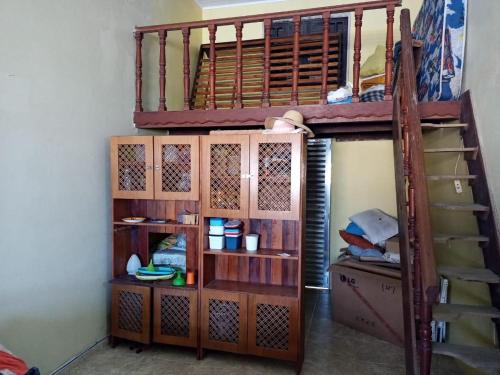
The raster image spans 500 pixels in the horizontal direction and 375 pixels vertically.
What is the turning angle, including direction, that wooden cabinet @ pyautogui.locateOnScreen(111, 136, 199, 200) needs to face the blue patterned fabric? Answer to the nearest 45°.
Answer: approximately 90° to its left

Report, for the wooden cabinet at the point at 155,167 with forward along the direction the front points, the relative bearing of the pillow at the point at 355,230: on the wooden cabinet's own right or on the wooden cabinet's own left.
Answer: on the wooden cabinet's own left

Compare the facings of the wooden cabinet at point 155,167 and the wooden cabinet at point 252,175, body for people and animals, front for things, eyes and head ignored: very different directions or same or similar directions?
same or similar directions

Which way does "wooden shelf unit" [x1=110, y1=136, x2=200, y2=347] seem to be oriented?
toward the camera

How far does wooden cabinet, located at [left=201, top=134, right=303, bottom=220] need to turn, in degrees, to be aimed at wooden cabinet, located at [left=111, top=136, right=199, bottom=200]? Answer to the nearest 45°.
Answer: approximately 90° to its right

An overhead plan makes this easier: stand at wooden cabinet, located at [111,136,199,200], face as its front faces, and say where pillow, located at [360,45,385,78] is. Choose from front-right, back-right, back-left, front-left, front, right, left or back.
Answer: left

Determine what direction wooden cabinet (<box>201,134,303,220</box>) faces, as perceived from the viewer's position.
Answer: facing the viewer

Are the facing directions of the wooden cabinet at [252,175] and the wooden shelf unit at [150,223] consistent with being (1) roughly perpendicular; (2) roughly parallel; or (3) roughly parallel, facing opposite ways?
roughly parallel

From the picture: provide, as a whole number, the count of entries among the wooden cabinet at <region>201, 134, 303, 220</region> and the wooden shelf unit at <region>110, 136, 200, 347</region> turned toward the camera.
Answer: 2

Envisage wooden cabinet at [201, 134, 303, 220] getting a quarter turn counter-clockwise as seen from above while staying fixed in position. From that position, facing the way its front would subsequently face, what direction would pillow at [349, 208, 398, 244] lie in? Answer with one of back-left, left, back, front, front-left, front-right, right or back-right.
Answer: front-left

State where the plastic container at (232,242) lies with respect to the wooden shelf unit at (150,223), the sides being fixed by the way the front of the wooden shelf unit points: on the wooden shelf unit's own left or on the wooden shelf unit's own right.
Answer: on the wooden shelf unit's own left

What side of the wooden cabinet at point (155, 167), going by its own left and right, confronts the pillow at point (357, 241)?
left

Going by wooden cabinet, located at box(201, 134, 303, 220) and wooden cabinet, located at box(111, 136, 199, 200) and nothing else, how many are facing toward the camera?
2

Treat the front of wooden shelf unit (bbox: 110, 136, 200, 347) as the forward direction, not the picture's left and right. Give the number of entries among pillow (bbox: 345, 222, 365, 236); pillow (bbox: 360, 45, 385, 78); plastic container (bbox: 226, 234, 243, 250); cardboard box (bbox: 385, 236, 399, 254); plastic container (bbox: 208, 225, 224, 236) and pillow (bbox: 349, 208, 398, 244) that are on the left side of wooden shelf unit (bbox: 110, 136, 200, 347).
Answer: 6
